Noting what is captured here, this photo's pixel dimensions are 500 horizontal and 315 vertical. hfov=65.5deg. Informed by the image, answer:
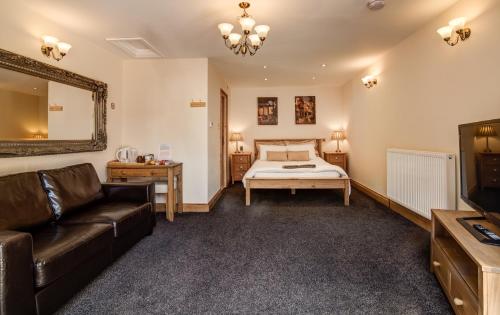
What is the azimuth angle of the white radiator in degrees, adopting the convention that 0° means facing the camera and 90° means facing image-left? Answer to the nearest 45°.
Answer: approximately 45°

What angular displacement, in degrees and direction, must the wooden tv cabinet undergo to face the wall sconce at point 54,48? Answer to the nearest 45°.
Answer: approximately 45° to its right

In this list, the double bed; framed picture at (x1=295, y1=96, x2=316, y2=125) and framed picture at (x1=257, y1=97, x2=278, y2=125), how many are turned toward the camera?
3

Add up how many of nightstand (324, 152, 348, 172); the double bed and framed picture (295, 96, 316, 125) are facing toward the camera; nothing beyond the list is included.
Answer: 3

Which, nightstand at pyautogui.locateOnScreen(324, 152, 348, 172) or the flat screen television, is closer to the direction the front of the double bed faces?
the flat screen television

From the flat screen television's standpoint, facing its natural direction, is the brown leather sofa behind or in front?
in front

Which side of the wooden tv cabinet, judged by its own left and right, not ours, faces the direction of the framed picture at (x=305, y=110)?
right

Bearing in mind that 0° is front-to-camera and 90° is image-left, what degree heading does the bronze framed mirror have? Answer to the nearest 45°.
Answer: approximately 315°
